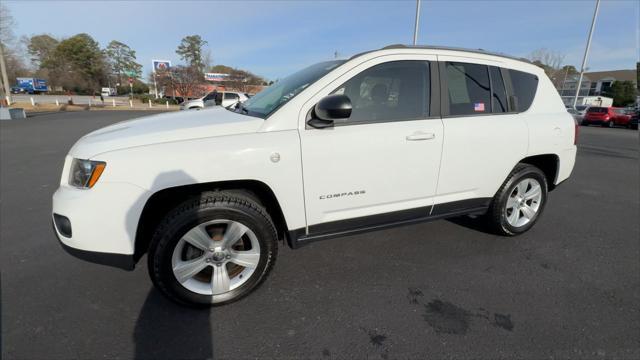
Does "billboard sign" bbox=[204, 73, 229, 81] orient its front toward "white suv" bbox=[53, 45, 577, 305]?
yes

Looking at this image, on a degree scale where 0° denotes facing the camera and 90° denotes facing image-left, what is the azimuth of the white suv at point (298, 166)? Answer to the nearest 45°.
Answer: approximately 45°

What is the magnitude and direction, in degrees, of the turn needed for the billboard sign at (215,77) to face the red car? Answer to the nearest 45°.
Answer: approximately 45° to its left

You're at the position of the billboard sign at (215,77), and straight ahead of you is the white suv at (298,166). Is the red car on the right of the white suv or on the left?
left

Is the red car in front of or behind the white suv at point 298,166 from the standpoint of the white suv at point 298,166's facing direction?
behind

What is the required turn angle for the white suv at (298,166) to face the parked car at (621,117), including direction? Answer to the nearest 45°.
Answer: approximately 180°

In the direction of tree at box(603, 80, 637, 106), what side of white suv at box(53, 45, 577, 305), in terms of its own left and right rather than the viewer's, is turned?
back

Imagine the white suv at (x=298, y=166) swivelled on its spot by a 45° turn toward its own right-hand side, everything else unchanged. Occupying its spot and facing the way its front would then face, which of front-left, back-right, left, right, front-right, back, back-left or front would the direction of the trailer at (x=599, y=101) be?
back-right

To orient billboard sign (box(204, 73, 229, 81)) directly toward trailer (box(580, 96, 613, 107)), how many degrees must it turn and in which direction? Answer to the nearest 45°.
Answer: approximately 90° to its left

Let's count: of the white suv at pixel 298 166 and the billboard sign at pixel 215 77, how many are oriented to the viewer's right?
0

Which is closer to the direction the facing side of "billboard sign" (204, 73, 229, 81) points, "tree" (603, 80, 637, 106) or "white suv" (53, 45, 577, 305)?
the white suv

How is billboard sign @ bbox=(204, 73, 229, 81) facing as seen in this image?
toward the camera
